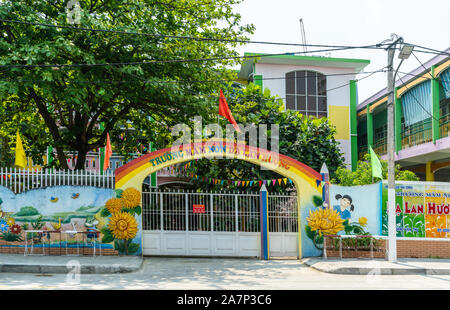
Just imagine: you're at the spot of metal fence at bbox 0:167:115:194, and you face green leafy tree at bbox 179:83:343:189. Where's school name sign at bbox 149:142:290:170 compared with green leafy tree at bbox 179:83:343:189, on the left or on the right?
right

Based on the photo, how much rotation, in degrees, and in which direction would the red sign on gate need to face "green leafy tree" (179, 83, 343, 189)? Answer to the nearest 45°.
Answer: approximately 135° to its left

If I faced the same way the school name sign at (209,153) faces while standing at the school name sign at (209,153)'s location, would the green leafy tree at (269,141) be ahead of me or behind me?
behind

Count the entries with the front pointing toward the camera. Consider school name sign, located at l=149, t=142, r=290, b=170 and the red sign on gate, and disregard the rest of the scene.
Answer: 2

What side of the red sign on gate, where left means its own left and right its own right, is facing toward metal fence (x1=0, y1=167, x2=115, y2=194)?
right

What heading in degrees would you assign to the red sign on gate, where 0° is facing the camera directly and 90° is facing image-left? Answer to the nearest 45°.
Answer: approximately 0°

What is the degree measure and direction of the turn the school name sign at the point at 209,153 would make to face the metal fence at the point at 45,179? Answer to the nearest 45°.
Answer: approximately 90° to its right
